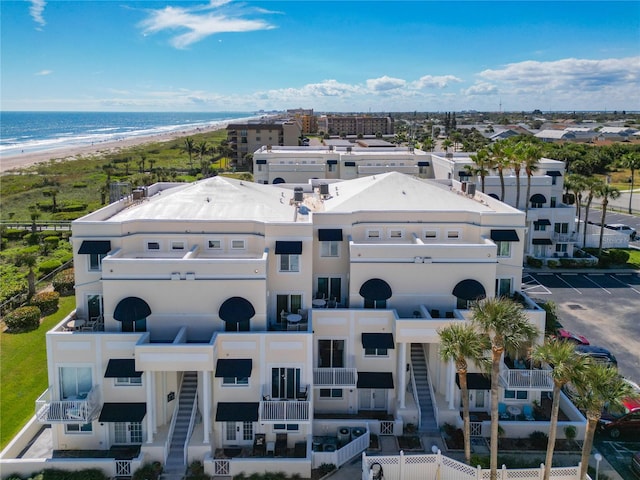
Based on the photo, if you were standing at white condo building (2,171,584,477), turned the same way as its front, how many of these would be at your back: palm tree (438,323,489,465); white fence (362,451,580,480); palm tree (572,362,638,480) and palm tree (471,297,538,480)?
0

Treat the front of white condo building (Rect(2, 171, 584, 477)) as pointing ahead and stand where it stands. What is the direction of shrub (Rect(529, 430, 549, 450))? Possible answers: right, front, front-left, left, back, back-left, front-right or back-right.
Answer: left

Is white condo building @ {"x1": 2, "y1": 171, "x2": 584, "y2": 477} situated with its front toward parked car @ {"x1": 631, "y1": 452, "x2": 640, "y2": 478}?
no

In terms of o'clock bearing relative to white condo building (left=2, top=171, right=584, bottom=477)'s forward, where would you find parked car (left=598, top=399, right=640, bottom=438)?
The parked car is roughly at 9 o'clock from the white condo building.

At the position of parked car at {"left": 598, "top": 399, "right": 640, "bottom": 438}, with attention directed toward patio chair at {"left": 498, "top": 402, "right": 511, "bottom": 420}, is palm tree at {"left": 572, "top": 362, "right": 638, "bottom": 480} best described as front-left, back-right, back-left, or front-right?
front-left

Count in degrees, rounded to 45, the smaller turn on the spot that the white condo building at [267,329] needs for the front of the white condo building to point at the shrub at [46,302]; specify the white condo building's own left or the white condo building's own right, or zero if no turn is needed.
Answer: approximately 135° to the white condo building's own right

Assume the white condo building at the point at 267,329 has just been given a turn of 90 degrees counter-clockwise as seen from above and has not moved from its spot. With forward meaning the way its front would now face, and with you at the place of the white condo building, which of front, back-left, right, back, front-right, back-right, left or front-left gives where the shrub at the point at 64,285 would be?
back-left

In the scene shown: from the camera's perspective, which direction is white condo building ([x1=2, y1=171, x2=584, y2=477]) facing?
toward the camera

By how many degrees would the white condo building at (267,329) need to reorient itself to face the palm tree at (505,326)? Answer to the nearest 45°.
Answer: approximately 45° to its left

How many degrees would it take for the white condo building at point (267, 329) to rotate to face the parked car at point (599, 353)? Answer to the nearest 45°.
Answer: approximately 90° to its left

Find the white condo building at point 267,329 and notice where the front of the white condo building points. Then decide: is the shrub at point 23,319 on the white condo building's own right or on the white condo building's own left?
on the white condo building's own right

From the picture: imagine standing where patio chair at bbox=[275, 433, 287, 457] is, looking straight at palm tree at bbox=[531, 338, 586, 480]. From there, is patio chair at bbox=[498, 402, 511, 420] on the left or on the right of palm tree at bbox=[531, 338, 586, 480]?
left

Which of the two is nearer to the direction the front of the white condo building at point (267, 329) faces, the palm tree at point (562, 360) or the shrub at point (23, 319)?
the palm tree
